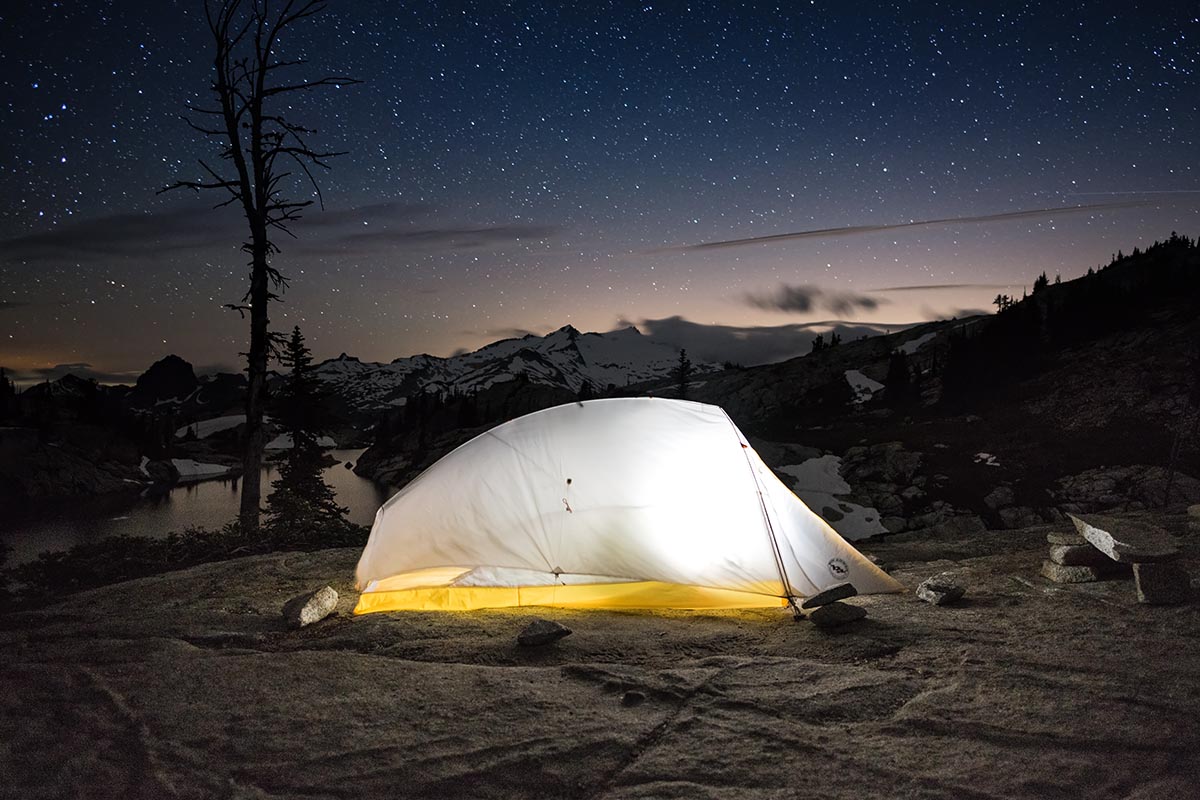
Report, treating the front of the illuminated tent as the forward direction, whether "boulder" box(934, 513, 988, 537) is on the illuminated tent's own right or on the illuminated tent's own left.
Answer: on the illuminated tent's own left

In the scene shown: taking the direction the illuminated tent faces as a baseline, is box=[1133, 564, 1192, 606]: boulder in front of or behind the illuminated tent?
in front

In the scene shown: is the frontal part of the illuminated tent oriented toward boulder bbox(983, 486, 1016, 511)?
no

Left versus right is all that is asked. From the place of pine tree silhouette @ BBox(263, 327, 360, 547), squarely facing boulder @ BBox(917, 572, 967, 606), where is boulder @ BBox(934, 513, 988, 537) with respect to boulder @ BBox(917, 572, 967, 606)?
left
